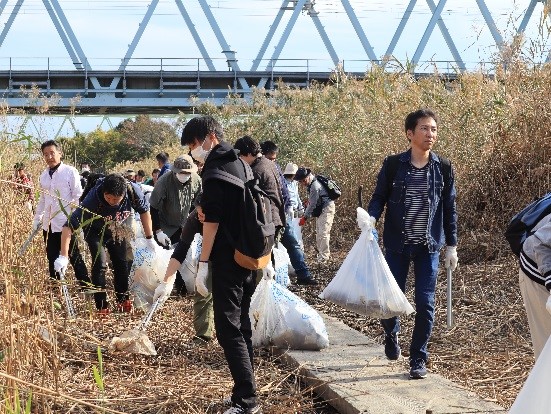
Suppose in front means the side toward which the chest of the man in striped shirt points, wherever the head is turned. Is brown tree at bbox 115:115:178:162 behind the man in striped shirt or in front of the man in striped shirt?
behind

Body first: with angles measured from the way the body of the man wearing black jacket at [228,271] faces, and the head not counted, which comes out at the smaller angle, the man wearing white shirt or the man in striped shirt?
the man wearing white shirt

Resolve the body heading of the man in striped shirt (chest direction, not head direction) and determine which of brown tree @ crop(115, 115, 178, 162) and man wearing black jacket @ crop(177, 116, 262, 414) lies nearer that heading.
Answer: the man wearing black jacket

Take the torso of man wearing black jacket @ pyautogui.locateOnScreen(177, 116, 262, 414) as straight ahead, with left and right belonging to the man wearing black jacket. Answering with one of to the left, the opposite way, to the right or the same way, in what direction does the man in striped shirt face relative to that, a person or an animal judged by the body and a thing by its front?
to the left

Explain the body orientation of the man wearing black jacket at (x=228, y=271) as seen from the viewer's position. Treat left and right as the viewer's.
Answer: facing to the left of the viewer

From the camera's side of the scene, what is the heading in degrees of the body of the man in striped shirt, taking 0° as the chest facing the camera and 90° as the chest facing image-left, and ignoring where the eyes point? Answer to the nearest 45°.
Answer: approximately 0°

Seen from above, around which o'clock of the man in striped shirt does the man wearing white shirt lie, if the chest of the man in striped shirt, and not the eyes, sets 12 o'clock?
The man wearing white shirt is roughly at 4 o'clock from the man in striped shirt.

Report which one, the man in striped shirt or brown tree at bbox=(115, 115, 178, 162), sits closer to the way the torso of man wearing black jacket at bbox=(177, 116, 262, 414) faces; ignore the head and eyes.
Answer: the brown tree
